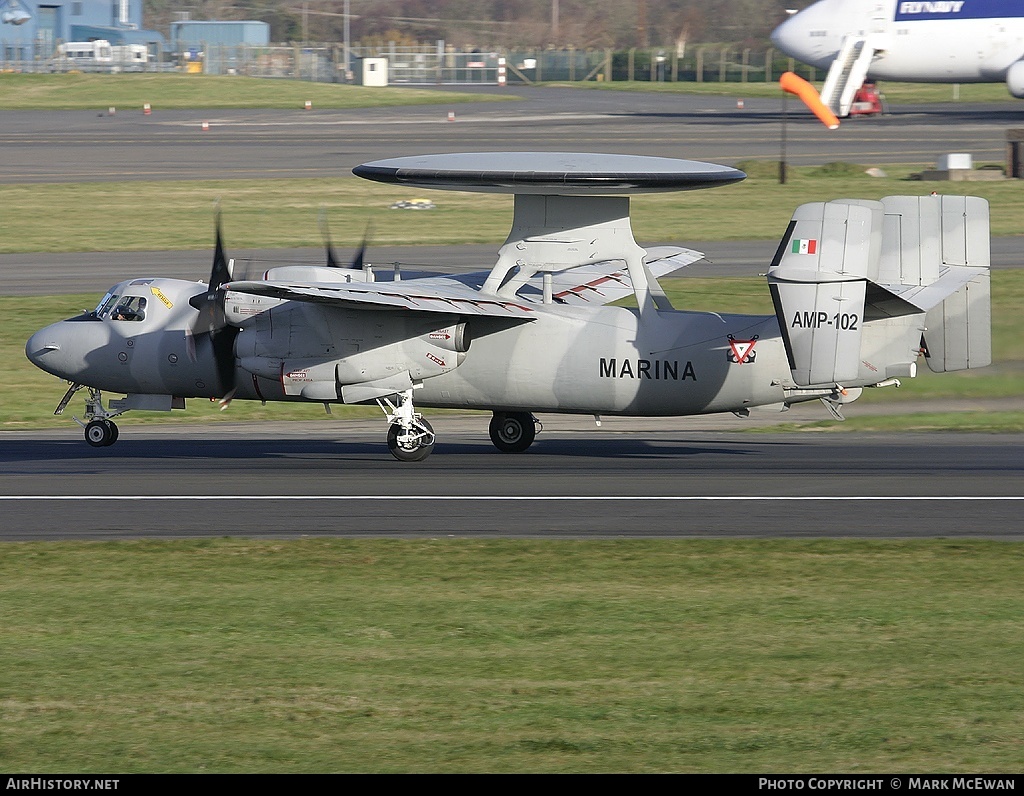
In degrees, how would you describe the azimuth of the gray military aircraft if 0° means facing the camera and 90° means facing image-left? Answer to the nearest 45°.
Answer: approximately 90°
